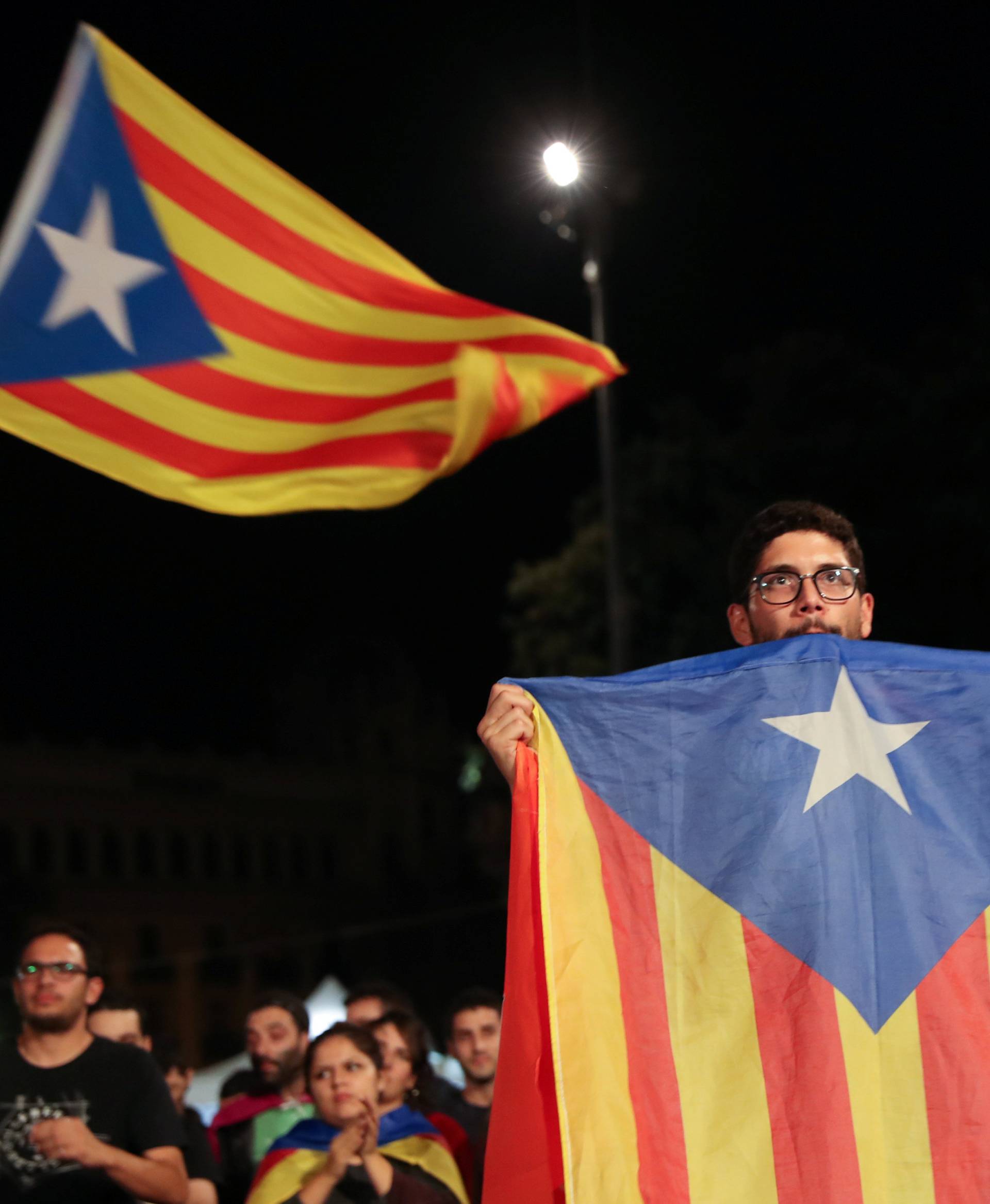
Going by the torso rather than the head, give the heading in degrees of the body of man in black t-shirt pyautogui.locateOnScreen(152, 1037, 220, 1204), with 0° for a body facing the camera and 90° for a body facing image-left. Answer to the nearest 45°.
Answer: approximately 45°

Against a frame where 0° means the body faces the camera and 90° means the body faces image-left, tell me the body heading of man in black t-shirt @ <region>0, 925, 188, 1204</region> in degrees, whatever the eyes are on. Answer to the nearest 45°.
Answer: approximately 45°

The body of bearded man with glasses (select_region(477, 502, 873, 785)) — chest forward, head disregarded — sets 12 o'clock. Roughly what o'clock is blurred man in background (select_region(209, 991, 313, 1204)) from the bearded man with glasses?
The blurred man in background is roughly at 5 o'clock from the bearded man with glasses.

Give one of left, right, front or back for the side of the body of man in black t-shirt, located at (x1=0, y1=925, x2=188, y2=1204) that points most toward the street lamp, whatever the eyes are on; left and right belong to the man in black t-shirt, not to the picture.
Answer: back

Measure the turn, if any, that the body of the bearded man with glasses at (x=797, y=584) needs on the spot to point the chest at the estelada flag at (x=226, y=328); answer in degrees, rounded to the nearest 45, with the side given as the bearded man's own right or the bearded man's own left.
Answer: approximately 135° to the bearded man's own right

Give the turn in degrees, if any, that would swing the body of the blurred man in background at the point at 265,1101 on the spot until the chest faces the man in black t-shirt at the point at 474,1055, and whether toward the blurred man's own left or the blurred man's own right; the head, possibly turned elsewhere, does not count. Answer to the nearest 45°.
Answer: approximately 90° to the blurred man's own left

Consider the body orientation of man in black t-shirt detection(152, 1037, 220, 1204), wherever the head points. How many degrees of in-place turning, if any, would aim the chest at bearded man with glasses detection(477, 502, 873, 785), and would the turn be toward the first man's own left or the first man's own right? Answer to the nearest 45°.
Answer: approximately 45° to the first man's own left
